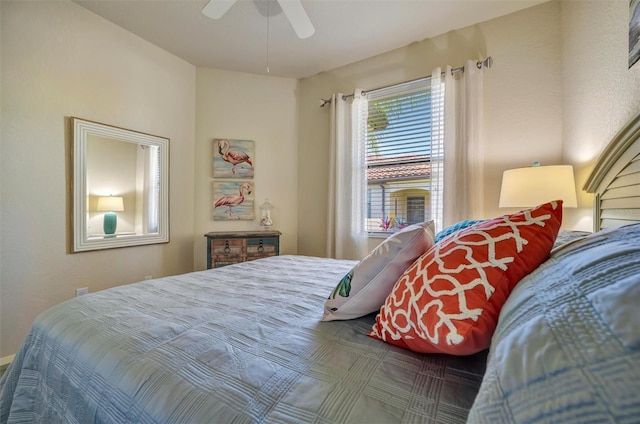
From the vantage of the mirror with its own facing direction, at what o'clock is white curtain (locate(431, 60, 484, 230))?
The white curtain is roughly at 12 o'clock from the mirror.

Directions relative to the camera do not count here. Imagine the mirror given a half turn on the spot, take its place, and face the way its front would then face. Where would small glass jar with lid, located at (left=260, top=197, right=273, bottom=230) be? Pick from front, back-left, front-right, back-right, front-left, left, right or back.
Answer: back-right

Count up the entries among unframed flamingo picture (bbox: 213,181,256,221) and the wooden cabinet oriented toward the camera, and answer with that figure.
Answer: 2

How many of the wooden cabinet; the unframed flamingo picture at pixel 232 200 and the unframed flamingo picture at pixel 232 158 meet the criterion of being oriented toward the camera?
3

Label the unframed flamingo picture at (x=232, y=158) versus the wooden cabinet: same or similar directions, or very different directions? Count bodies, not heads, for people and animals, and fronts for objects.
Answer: same or similar directions

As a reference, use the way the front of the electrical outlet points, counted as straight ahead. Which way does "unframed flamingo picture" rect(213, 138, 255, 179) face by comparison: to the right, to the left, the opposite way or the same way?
to the right

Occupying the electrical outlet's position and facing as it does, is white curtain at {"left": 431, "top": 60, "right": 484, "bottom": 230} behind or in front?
in front

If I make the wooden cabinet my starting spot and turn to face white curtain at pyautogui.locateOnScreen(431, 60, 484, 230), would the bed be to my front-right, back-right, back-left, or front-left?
front-right

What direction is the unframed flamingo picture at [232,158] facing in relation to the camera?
toward the camera

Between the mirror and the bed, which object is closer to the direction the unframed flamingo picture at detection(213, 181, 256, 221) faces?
the bed

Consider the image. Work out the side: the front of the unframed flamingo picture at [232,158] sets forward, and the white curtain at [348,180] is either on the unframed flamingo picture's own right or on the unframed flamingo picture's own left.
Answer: on the unframed flamingo picture's own left

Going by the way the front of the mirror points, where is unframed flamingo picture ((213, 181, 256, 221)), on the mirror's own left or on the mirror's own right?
on the mirror's own left

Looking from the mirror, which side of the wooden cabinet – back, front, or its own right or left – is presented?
right

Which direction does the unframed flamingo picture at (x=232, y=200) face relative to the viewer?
toward the camera

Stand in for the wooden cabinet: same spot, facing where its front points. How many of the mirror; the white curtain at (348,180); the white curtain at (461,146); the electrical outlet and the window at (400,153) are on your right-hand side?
2

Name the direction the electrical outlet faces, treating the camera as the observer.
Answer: facing the viewer and to the right of the viewer

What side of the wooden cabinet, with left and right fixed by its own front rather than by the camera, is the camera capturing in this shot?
front

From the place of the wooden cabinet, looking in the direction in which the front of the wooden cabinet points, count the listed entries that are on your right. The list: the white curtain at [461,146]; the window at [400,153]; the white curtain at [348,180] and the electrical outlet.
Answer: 1
